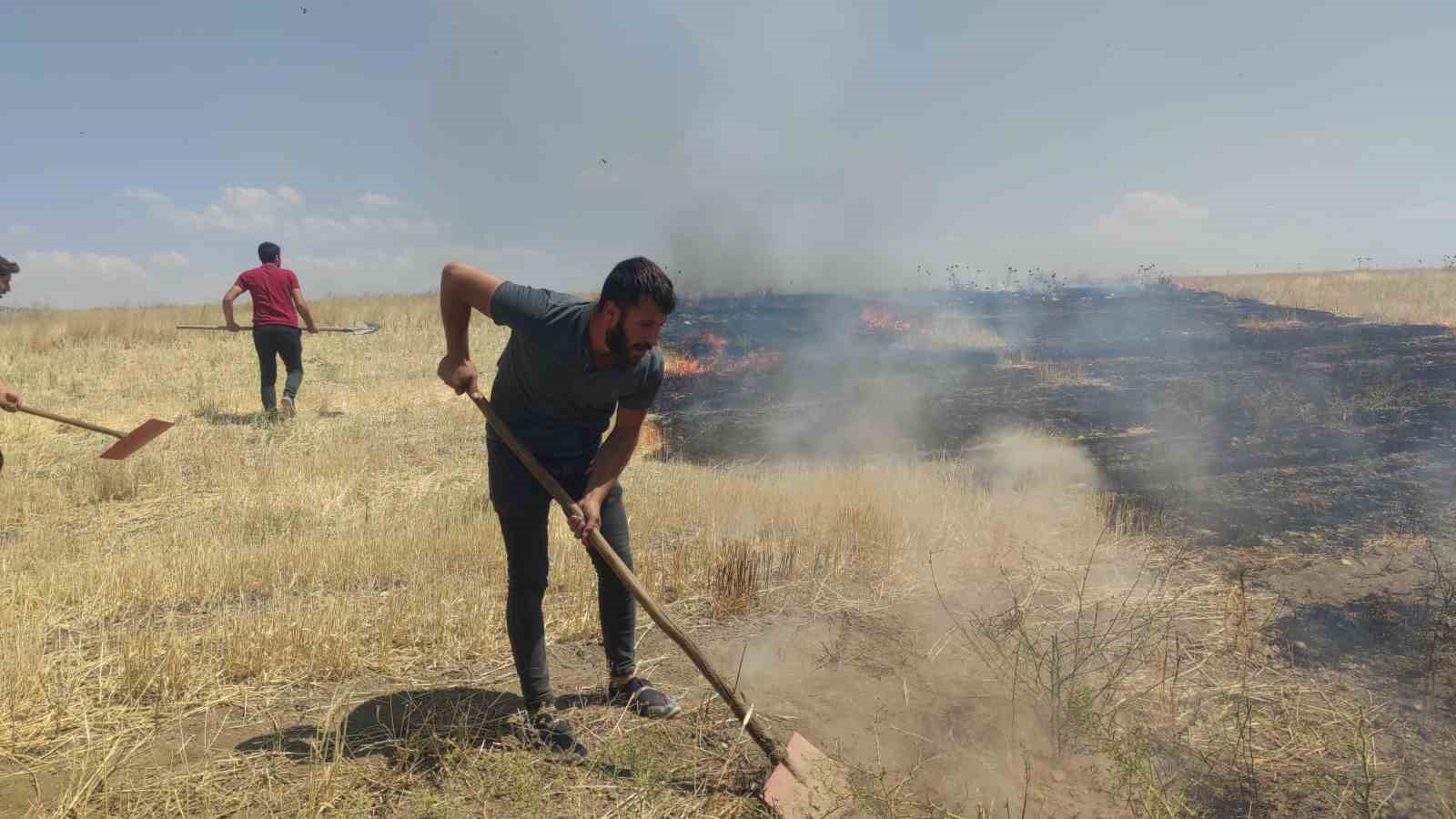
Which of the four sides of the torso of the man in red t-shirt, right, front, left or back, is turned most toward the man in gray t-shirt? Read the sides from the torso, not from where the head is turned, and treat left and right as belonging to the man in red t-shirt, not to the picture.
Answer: back

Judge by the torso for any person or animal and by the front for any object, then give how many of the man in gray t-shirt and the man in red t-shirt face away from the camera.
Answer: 1

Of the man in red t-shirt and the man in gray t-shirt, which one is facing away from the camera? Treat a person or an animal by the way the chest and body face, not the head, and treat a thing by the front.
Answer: the man in red t-shirt

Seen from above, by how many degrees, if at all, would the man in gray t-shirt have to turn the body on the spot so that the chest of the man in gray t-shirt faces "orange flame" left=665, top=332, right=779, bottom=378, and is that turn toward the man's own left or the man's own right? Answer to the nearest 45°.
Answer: approximately 135° to the man's own left

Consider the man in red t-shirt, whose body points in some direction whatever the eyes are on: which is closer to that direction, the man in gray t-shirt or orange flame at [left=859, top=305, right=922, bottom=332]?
the orange flame

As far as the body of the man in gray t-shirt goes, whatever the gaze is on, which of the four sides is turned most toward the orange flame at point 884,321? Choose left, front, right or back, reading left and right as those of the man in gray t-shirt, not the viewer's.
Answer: left

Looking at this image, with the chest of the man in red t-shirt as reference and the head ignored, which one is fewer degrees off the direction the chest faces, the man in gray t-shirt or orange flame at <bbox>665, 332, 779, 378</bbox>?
the orange flame

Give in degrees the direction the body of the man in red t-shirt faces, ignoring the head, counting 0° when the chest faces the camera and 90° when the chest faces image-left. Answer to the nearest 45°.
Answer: approximately 180°

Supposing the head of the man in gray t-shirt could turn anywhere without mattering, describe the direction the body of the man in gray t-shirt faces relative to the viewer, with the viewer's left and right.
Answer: facing the viewer and to the right of the viewer

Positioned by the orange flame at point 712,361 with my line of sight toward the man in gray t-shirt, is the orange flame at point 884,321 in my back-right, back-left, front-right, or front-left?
back-left
